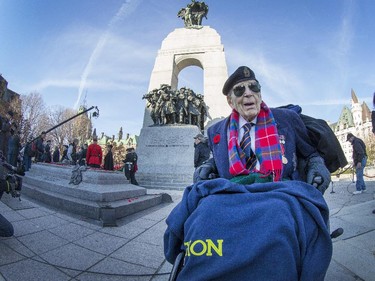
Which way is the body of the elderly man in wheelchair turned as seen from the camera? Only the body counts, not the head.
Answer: toward the camera

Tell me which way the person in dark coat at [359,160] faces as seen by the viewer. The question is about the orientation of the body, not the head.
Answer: to the viewer's left
